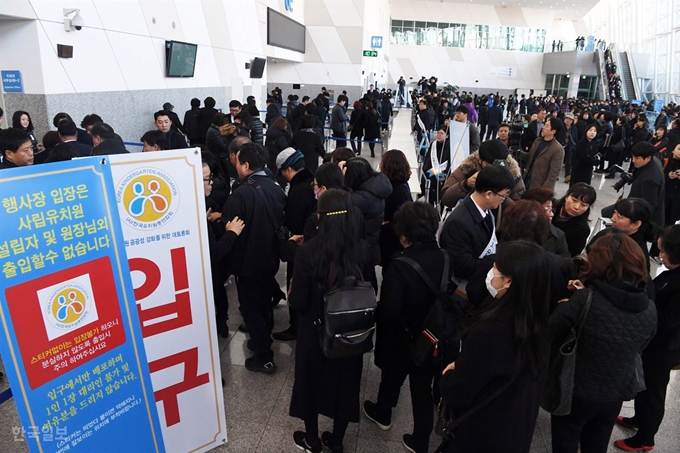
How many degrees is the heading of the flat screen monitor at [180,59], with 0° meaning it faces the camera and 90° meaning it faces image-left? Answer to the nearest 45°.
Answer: approximately 315°

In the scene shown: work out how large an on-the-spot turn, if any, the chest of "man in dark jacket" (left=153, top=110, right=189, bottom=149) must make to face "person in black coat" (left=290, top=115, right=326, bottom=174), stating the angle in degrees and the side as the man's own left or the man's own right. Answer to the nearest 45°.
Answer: approximately 135° to the man's own left

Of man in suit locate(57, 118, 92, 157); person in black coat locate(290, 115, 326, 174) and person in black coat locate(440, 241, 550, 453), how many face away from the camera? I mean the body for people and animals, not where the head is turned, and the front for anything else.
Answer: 2

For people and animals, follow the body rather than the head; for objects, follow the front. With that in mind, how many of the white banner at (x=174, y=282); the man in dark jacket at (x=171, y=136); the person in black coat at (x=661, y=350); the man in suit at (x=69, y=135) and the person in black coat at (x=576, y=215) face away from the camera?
1

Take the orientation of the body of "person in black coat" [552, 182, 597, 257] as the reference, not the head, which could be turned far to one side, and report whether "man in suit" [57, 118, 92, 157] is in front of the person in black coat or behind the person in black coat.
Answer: in front

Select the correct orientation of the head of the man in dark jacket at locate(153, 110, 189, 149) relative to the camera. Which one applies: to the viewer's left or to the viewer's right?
to the viewer's right

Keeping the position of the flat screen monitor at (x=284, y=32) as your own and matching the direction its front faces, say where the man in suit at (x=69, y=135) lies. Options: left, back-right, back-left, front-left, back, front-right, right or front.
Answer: front-right

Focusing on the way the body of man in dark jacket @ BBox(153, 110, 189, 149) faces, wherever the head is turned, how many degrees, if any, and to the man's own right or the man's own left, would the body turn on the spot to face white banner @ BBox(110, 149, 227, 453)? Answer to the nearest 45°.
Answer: approximately 45° to the man's own left

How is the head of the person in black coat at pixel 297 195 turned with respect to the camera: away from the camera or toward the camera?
away from the camera

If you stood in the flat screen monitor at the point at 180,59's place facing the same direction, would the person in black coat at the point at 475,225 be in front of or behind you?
in front
